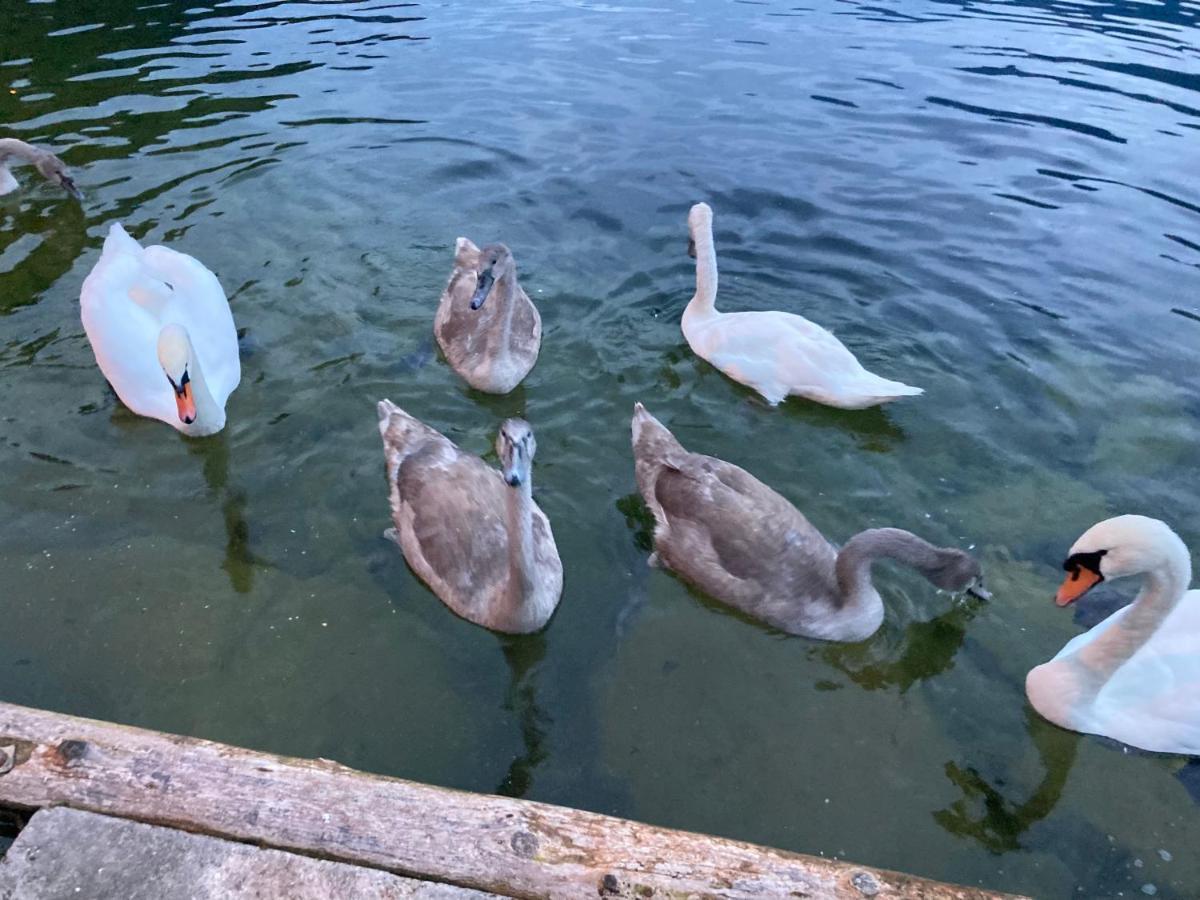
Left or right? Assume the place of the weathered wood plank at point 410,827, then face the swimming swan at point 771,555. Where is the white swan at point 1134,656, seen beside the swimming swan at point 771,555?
right

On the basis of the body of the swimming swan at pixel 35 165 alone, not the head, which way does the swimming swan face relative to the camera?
to the viewer's right

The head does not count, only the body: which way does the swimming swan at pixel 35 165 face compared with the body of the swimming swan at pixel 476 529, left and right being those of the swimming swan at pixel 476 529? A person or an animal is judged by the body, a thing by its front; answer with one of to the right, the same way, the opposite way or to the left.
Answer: to the left

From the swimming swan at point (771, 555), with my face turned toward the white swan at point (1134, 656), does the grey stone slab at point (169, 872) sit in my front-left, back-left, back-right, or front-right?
back-right

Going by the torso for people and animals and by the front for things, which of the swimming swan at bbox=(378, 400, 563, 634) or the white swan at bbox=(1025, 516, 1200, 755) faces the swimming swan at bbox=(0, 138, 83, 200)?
the white swan

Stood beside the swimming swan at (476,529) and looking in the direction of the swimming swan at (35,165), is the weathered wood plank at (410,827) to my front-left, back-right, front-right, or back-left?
back-left

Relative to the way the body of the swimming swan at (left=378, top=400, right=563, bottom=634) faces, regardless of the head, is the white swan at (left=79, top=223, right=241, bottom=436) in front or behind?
behind

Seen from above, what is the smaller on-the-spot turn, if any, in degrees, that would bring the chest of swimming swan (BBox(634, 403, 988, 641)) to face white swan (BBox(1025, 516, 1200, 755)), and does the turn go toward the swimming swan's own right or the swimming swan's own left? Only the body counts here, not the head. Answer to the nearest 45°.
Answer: approximately 45° to the swimming swan's own left

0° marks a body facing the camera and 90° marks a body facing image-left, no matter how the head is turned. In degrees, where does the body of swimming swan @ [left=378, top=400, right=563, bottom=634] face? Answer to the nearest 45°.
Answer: approximately 315°

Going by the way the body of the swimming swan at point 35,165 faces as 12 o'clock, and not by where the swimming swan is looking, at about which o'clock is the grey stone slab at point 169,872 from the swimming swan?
The grey stone slab is roughly at 3 o'clock from the swimming swan.

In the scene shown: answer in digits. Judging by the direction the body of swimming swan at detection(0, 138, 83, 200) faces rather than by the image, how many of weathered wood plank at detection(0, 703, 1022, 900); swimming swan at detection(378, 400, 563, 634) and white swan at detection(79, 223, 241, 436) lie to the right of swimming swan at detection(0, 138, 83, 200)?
3

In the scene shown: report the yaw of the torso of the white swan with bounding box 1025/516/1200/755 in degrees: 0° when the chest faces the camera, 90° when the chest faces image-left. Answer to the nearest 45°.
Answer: approximately 90°

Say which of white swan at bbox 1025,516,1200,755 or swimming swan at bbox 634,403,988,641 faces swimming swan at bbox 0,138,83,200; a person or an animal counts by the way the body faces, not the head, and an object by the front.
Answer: the white swan

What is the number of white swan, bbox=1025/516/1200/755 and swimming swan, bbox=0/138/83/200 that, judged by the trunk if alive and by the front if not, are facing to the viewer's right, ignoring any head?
1
